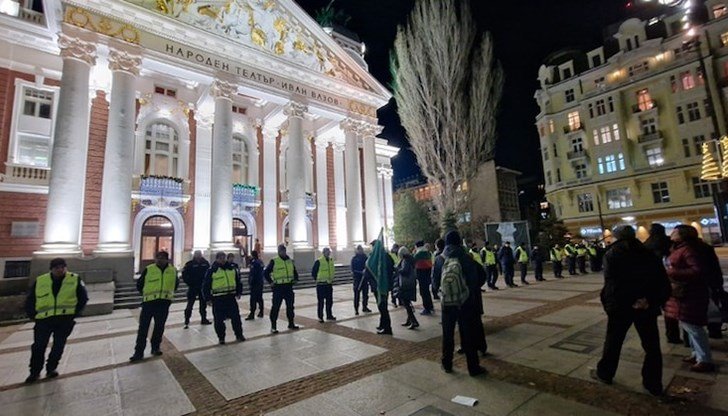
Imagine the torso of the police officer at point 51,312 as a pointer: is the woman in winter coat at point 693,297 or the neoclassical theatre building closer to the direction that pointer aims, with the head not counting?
the woman in winter coat

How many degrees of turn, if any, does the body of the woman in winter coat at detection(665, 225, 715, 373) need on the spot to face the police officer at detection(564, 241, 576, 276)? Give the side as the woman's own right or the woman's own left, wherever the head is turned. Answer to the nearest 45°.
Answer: approximately 90° to the woman's own right

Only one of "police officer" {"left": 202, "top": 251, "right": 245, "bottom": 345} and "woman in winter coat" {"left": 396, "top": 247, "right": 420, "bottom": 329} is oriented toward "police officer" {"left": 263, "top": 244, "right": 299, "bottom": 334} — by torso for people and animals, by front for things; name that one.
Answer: the woman in winter coat

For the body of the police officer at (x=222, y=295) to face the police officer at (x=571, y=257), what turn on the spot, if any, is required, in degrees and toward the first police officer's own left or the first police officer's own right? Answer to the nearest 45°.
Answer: approximately 90° to the first police officer's own left

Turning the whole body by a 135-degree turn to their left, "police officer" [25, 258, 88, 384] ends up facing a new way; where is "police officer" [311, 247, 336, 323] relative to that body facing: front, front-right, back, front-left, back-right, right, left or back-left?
front-right

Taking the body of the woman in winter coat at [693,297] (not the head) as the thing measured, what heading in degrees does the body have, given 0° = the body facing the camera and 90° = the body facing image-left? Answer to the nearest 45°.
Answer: approximately 90°

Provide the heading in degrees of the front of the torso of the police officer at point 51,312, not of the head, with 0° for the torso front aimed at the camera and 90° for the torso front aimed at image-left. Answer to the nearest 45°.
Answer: approximately 0°

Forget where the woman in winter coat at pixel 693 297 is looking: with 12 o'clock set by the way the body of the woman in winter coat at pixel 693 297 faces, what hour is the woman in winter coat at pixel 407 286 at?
the woman in winter coat at pixel 407 286 is roughly at 12 o'clock from the woman in winter coat at pixel 693 297.
